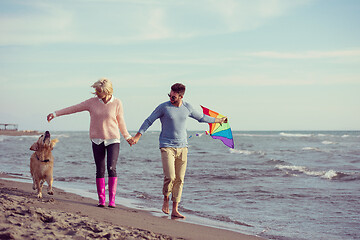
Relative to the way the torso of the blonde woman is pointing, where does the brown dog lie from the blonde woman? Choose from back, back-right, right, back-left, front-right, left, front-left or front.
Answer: back-right

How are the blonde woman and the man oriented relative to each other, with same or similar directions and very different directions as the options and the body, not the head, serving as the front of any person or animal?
same or similar directions

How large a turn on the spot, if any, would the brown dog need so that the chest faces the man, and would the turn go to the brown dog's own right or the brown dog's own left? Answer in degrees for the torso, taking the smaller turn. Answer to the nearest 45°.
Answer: approximately 45° to the brown dog's own left

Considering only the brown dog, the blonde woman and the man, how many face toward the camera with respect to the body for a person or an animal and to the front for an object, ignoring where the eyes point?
3

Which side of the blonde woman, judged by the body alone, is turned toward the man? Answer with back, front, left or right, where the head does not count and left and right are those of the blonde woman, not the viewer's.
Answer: left

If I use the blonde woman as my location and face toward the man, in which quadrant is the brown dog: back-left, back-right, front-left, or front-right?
back-left

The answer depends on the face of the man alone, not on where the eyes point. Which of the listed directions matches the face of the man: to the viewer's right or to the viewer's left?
to the viewer's left

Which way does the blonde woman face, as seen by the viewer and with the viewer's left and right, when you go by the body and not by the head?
facing the viewer

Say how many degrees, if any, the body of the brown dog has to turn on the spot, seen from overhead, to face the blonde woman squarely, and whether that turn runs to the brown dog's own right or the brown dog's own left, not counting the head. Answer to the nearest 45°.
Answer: approximately 45° to the brown dog's own left

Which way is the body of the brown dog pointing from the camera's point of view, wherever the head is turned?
toward the camera

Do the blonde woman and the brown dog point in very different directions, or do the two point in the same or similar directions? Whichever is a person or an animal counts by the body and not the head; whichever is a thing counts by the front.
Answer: same or similar directions

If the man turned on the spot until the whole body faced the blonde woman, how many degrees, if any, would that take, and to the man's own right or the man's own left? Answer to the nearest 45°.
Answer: approximately 90° to the man's own right

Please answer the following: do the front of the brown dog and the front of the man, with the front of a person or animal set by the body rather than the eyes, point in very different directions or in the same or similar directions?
same or similar directions
